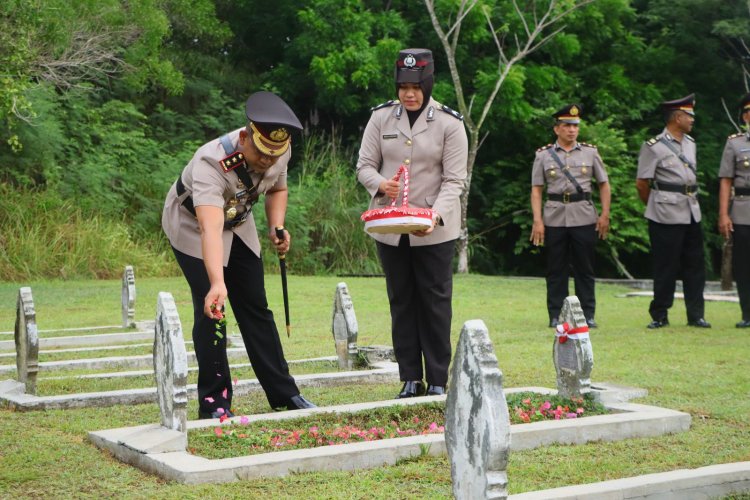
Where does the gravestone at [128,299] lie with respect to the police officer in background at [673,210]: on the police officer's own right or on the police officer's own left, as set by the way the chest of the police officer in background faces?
on the police officer's own right

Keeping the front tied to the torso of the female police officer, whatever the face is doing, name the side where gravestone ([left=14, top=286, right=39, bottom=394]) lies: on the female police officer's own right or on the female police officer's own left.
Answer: on the female police officer's own right

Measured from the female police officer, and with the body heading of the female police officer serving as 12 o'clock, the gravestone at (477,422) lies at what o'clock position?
The gravestone is roughly at 12 o'clock from the female police officer.

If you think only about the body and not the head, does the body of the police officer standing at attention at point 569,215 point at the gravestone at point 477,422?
yes

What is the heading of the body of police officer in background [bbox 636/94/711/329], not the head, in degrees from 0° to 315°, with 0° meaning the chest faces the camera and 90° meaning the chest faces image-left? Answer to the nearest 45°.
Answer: approximately 315°

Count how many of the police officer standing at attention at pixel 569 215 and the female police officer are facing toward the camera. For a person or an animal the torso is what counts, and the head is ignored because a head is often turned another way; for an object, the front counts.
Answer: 2

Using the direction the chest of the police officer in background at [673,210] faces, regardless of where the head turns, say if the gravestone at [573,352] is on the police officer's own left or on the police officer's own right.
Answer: on the police officer's own right

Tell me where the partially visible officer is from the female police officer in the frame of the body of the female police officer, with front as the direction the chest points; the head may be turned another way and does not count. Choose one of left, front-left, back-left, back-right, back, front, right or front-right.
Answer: back-left

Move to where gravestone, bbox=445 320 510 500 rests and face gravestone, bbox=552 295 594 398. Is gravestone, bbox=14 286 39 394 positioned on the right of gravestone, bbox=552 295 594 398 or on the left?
left
